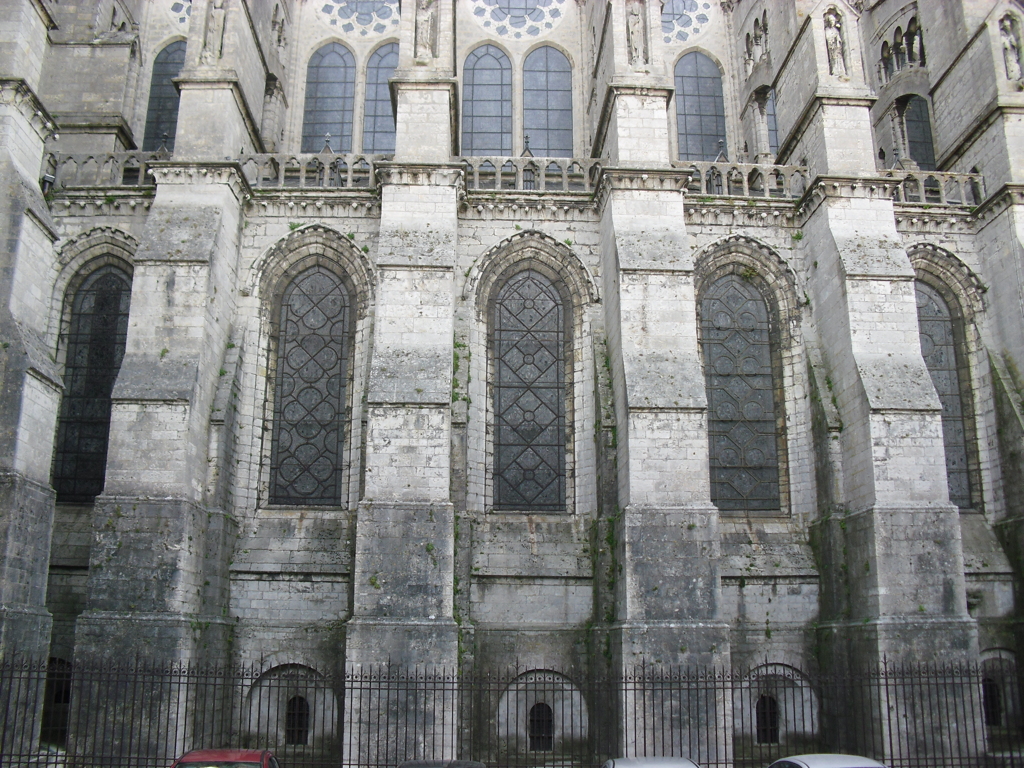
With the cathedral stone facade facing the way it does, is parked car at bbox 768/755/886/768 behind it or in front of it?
in front

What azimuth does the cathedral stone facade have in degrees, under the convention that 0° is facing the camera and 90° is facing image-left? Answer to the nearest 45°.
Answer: approximately 0°

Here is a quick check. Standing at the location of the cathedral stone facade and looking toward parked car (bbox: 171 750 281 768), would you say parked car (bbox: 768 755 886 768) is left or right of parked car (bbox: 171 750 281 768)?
left

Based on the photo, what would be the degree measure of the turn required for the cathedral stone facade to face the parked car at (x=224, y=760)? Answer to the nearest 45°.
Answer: approximately 45° to its right
